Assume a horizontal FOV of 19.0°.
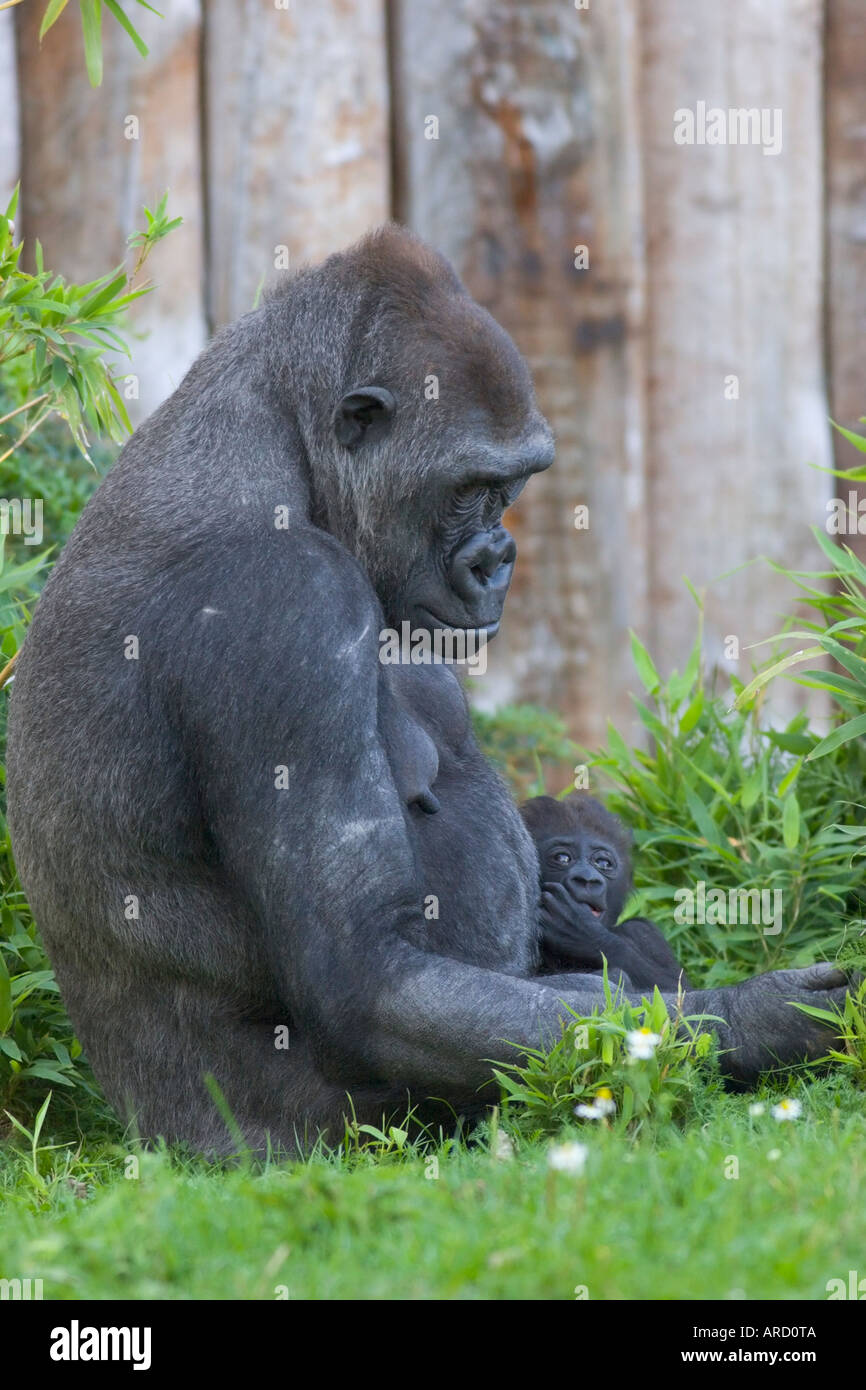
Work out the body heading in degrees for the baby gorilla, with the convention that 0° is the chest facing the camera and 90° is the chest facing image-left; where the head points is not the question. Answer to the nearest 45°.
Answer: approximately 0°

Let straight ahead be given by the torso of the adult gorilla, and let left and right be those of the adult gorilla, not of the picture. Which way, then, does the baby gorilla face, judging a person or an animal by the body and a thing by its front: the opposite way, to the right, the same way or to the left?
to the right

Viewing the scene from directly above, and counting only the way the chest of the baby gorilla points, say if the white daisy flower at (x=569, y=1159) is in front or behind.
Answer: in front

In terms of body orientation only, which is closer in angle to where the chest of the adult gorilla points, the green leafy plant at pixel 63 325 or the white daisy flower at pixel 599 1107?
the white daisy flower

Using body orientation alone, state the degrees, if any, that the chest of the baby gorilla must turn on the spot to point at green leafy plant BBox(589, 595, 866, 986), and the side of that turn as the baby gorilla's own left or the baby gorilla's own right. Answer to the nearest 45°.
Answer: approximately 135° to the baby gorilla's own left

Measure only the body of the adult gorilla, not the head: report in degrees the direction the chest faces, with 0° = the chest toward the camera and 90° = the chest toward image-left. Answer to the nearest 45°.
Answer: approximately 270°

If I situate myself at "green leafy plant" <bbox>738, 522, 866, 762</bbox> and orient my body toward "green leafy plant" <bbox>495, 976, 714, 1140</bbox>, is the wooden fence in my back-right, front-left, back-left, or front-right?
back-right
